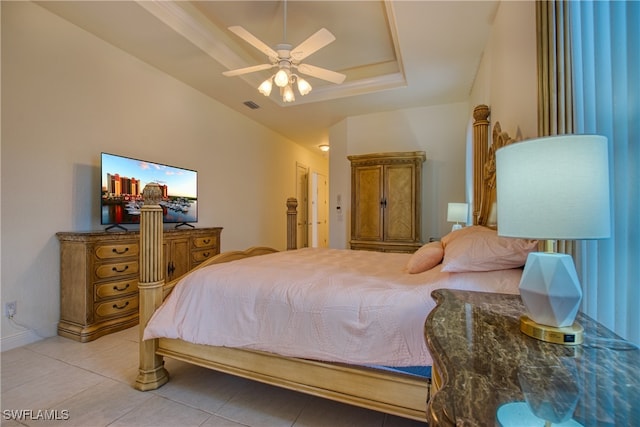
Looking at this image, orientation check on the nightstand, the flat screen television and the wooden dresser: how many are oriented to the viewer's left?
1

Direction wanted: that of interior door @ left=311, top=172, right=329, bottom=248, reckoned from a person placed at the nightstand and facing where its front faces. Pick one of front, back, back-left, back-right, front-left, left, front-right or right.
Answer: front-right

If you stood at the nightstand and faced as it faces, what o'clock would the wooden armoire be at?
The wooden armoire is roughly at 2 o'clock from the nightstand.

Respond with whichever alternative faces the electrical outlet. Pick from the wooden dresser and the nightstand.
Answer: the nightstand

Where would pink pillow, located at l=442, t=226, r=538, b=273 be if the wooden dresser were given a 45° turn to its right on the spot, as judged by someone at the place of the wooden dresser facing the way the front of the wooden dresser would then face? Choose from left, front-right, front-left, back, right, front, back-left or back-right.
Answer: front-left

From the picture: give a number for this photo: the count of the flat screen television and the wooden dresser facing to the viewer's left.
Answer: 0

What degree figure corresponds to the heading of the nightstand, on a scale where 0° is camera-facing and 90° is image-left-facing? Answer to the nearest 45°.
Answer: approximately 90°

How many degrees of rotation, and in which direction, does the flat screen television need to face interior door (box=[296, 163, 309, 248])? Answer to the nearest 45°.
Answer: approximately 90° to its left

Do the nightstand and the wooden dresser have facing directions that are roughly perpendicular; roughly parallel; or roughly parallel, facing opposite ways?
roughly parallel, facing opposite ways

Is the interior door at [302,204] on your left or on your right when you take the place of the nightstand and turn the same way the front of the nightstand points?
on your right

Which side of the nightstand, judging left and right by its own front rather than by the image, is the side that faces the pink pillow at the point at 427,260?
right

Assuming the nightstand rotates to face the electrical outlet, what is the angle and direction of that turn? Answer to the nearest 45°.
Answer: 0° — it already faces it
